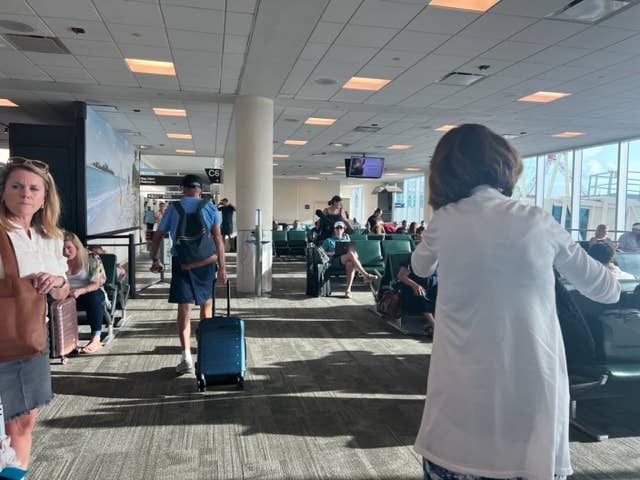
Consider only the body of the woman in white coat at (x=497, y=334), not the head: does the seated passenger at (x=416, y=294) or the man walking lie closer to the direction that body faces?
the seated passenger

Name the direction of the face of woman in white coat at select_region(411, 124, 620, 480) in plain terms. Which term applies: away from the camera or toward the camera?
away from the camera

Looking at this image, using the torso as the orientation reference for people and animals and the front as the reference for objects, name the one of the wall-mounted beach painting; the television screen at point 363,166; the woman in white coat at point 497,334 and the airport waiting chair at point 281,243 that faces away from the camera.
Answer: the woman in white coat

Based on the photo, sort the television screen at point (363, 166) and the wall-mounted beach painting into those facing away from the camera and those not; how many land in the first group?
0

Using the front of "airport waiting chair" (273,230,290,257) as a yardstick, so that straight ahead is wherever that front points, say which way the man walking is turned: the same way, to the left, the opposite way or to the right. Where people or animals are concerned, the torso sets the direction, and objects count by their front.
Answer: the opposite way

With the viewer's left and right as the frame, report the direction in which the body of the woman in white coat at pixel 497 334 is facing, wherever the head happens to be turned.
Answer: facing away from the viewer

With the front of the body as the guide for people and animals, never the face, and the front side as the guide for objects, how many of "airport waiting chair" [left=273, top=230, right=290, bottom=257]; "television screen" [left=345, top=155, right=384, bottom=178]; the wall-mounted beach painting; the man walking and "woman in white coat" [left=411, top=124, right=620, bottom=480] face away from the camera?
2

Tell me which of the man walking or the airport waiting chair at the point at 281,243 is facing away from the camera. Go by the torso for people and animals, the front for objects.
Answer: the man walking

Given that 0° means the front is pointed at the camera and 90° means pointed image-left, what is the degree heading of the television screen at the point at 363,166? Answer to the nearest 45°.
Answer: approximately 0°

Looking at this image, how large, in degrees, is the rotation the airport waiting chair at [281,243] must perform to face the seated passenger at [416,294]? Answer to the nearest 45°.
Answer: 0° — it already faces them

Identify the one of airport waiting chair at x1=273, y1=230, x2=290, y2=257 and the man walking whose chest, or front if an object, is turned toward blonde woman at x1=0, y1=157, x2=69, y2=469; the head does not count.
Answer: the airport waiting chair

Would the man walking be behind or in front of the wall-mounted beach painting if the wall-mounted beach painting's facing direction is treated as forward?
in front

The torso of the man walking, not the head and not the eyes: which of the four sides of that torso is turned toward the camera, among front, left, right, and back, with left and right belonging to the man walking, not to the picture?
back
